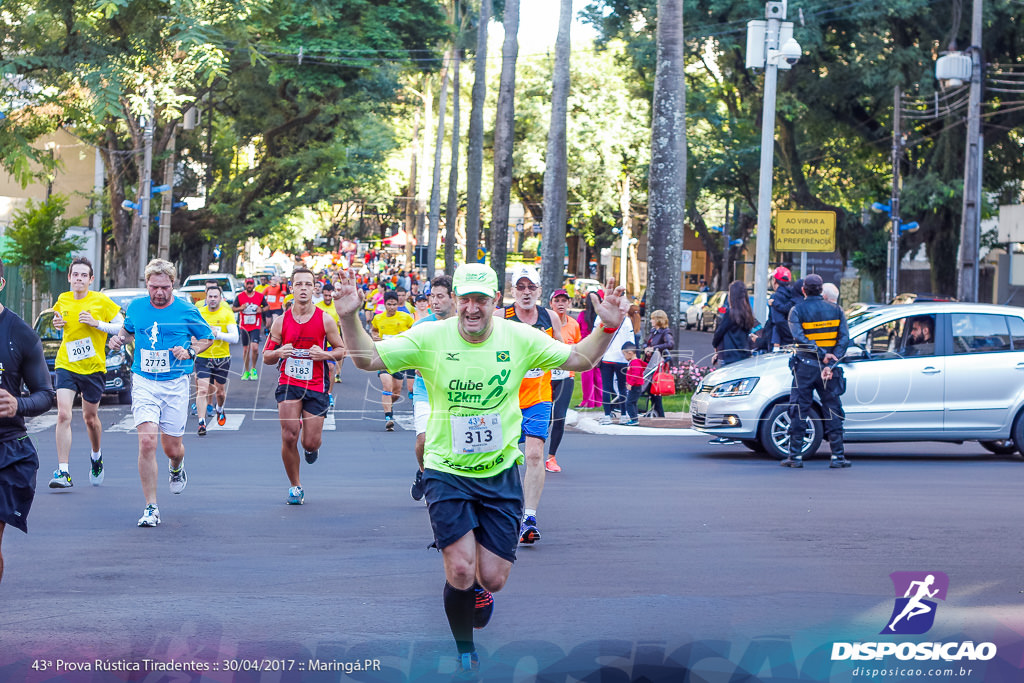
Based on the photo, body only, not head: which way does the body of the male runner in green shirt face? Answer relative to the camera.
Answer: toward the camera

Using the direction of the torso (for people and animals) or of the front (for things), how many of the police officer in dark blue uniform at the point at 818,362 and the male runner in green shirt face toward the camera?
1

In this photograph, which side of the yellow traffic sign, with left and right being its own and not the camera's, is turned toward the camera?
front

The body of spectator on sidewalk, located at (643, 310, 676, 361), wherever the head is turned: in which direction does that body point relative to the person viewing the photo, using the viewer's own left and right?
facing the viewer and to the left of the viewer

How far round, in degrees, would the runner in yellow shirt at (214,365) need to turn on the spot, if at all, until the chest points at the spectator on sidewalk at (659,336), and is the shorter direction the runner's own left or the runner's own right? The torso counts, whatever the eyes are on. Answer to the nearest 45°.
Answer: approximately 90° to the runner's own left

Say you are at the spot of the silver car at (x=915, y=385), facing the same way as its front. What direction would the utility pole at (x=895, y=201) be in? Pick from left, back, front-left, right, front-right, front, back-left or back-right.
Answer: right

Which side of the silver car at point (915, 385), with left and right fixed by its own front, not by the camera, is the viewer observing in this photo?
left

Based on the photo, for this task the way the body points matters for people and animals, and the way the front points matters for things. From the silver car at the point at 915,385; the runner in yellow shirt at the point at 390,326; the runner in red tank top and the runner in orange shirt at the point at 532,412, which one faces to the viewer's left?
the silver car

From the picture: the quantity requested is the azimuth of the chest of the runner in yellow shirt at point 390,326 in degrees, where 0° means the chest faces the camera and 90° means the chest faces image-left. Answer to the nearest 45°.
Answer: approximately 0°

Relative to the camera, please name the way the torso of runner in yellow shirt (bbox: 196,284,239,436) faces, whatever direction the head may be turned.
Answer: toward the camera

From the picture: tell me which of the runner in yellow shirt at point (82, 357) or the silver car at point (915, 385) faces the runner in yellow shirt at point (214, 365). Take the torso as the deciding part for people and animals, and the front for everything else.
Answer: the silver car
